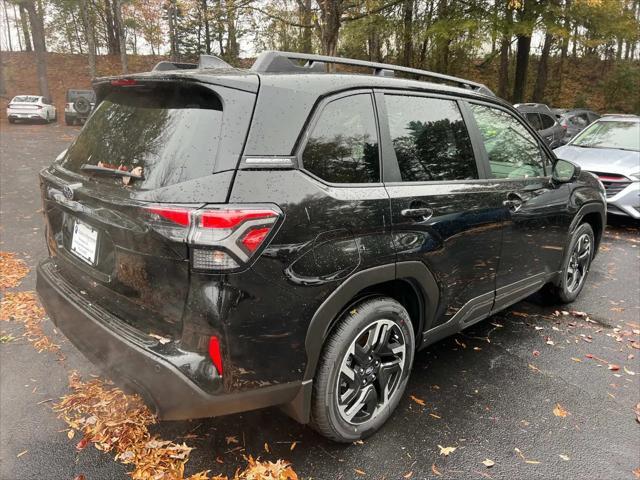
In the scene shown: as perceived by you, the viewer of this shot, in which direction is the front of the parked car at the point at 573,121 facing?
facing away from the viewer and to the right of the viewer

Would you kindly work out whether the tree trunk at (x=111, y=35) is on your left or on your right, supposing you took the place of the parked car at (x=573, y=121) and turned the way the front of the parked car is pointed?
on your left

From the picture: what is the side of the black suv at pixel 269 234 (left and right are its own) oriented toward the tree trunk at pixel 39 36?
left

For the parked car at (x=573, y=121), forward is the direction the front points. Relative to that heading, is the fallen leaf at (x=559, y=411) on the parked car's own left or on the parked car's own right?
on the parked car's own right

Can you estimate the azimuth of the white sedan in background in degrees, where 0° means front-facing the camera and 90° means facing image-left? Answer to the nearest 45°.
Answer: approximately 225°

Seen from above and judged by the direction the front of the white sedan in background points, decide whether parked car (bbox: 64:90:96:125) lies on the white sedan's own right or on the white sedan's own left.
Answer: on the white sedan's own right

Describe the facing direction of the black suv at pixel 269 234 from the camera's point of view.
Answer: facing away from the viewer and to the right of the viewer

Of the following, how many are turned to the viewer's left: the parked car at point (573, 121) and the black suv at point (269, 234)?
0

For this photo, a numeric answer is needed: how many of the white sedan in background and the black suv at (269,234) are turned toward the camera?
0

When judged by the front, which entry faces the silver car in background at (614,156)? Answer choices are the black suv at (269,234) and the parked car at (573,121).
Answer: the black suv

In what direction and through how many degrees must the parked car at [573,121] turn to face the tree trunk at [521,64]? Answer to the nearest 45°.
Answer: approximately 45° to its left

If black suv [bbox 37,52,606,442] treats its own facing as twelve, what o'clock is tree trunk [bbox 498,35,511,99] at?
The tree trunk is roughly at 11 o'clock from the black suv.
